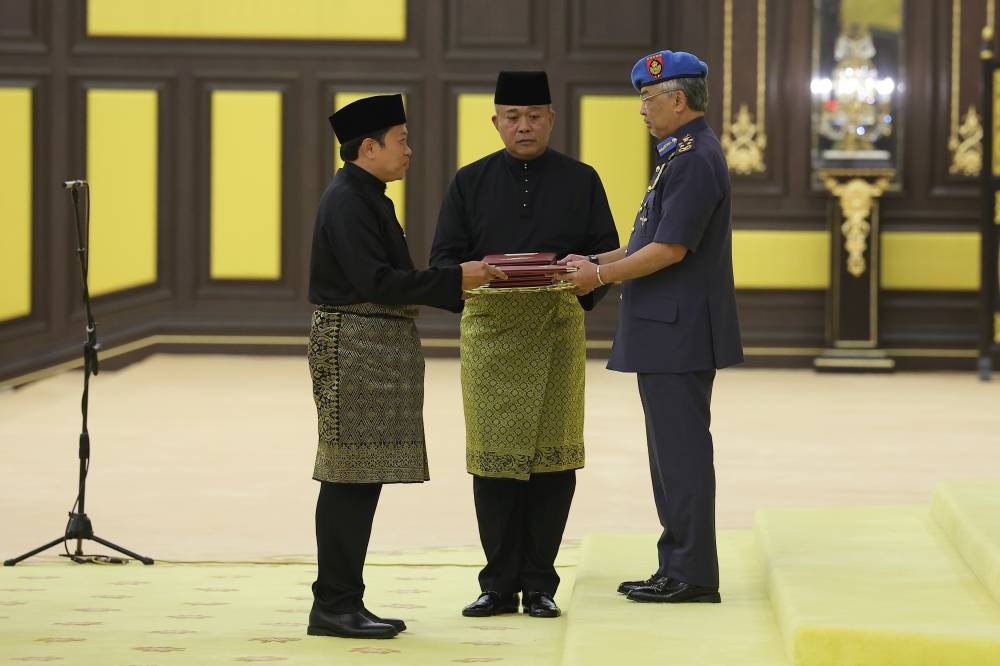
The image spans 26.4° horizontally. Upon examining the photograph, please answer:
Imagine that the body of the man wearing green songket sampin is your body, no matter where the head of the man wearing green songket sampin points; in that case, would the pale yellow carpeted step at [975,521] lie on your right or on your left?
on your left

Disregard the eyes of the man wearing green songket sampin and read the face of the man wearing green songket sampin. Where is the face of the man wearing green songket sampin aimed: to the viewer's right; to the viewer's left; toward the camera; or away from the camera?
toward the camera

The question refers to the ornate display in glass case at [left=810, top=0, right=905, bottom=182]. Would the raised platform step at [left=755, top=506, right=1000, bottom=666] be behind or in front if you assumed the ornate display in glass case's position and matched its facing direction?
in front

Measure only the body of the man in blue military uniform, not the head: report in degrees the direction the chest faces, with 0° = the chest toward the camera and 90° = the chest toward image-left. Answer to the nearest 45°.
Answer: approximately 90°

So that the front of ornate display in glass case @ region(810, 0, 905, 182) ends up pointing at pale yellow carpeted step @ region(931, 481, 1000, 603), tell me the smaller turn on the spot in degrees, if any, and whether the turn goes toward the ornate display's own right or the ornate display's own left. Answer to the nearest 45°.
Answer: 0° — it already faces it

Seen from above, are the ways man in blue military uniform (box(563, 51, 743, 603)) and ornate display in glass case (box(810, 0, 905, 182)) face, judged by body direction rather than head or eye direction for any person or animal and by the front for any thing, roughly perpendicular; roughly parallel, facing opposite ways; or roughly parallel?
roughly perpendicular

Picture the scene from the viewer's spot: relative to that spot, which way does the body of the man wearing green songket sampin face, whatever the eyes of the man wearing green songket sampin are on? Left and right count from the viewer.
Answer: facing the viewer

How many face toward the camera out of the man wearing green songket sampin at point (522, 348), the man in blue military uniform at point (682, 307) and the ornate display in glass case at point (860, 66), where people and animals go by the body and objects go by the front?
2

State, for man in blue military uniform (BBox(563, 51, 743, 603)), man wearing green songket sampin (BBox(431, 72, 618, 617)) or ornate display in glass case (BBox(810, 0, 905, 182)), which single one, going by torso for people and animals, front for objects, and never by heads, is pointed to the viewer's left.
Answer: the man in blue military uniform

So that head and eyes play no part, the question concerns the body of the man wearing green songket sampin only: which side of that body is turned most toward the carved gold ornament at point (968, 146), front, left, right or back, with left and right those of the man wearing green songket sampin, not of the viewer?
back

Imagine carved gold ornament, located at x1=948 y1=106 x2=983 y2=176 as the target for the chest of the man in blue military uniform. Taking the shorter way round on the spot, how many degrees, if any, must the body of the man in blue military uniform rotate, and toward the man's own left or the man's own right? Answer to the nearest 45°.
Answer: approximately 90° to the man's own right

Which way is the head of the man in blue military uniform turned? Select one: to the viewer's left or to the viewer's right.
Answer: to the viewer's left

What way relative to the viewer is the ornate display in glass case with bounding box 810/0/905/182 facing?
toward the camera

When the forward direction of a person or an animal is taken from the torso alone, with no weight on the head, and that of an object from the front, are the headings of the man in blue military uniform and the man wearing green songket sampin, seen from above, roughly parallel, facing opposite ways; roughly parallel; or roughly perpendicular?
roughly perpendicular

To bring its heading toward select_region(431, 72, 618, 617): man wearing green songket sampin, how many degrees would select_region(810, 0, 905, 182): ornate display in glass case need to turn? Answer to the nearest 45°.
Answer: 0° — it already faces them

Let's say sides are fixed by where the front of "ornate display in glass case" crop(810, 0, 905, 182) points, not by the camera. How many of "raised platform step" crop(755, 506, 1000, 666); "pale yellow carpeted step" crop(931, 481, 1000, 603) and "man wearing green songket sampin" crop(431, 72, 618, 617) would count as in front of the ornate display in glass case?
3
